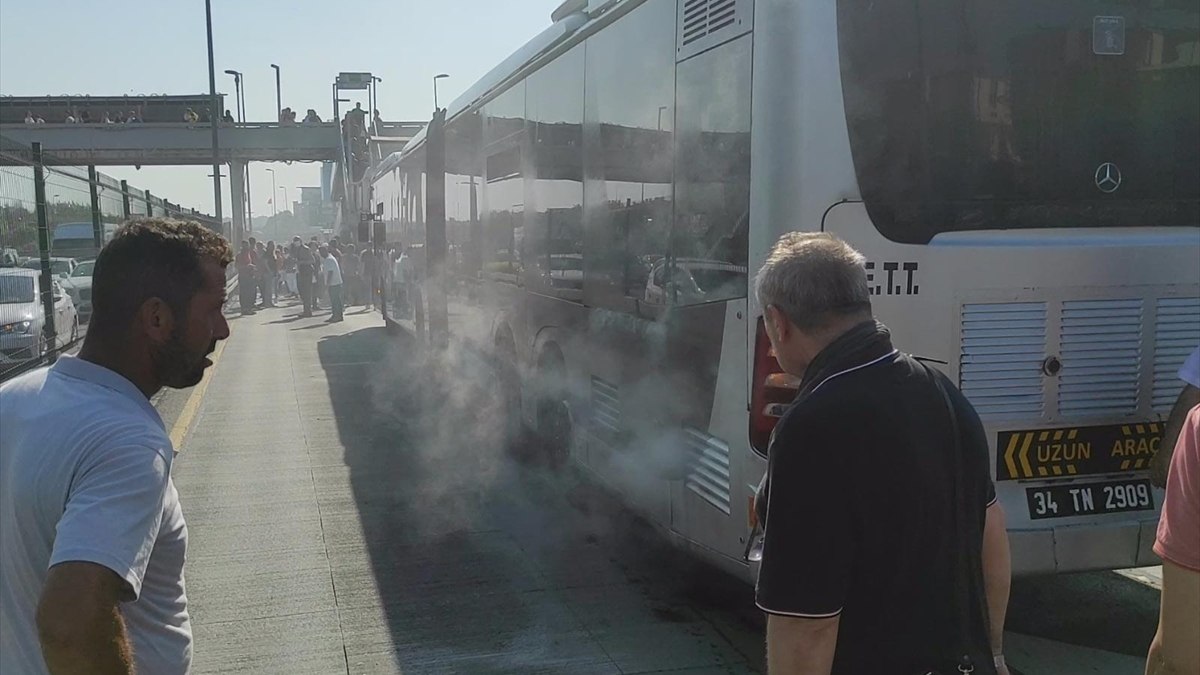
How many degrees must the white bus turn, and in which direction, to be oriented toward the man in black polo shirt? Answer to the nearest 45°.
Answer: approximately 135° to its left

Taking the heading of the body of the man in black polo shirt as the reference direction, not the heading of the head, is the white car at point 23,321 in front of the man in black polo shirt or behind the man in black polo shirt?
in front

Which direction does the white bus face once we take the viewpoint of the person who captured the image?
facing away from the viewer and to the left of the viewer

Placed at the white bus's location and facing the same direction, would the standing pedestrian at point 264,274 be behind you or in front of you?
in front

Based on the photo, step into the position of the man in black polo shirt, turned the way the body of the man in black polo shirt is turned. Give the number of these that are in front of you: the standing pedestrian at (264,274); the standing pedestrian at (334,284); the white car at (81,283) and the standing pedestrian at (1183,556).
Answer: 3

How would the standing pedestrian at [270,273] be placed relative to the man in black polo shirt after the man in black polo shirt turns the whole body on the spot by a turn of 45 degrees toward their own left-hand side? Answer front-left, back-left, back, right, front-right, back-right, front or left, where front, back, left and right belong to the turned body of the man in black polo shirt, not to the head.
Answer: front-right

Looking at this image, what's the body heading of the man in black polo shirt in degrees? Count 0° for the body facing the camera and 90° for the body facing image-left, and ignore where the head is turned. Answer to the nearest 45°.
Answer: approximately 135°

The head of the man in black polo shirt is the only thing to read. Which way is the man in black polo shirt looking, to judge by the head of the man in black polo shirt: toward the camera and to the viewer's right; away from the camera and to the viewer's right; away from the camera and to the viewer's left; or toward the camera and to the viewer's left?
away from the camera and to the viewer's left

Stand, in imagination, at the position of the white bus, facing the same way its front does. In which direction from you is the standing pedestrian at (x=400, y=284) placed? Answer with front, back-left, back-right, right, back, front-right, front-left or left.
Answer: front

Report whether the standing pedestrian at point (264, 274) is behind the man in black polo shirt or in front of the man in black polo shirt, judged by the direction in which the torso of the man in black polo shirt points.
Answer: in front

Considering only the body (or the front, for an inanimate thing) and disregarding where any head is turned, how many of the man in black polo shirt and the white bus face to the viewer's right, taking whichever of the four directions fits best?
0

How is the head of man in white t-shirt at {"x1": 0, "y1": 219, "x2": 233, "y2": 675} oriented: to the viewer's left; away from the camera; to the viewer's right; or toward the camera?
to the viewer's right

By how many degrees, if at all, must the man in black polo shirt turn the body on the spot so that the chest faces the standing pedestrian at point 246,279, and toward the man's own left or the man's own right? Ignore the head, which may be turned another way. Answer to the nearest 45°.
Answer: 0° — they already face them

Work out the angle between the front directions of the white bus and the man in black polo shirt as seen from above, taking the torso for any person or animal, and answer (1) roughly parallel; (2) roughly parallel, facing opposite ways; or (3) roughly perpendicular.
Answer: roughly parallel

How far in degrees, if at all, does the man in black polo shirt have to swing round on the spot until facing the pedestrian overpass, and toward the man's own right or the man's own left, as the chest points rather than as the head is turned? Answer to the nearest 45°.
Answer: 0° — they already face it

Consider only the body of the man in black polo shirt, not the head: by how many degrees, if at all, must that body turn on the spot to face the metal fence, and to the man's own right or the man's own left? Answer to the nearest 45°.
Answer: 0° — they already face it

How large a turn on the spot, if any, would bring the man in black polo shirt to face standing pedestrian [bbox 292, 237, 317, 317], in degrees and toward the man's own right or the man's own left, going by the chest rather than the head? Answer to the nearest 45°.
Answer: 0° — they already face them
